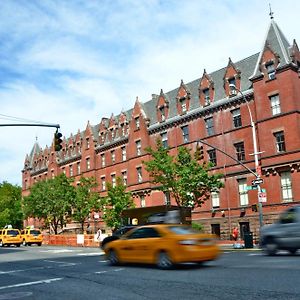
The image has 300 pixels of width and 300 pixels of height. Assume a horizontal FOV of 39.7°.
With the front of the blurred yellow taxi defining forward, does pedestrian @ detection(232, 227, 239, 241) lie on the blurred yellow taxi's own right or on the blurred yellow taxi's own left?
on the blurred yellow taxi's own right

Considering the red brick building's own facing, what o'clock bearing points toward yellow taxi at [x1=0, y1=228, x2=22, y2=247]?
The yellow taxi is roughly at 2 o'clock from the red brick building.

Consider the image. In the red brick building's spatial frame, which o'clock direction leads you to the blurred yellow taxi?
The blurred yellow taxi is roughly at 11 o'clock from the red brick building.

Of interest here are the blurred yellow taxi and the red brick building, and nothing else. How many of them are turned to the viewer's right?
0

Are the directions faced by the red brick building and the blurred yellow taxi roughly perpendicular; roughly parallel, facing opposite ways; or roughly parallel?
roughly perpendicular

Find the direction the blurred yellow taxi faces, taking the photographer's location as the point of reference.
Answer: facing away from the viewer and to the left of the viewer

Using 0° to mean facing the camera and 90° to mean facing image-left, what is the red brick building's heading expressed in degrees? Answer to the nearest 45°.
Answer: approximately 45°
